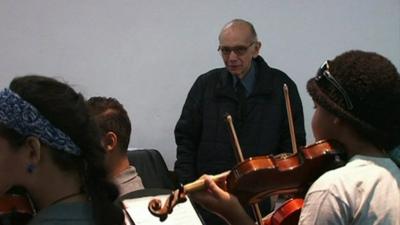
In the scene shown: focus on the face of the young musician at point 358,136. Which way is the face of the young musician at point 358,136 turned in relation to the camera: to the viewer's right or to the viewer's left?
to the viewer's left

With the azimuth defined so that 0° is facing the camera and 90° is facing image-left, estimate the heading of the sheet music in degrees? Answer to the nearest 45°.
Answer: approximately 0°

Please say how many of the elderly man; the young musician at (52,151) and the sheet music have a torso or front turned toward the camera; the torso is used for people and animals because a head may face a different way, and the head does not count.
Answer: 2

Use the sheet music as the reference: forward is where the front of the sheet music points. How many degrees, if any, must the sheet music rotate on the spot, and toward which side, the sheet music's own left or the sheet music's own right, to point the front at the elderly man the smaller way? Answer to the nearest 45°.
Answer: approximately 180°

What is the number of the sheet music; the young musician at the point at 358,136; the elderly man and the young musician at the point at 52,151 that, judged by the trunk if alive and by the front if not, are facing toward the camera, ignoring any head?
2

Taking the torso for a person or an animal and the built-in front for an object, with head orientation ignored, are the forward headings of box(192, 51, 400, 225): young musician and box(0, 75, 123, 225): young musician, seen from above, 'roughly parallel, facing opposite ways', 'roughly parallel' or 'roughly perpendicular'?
roughly parallel
